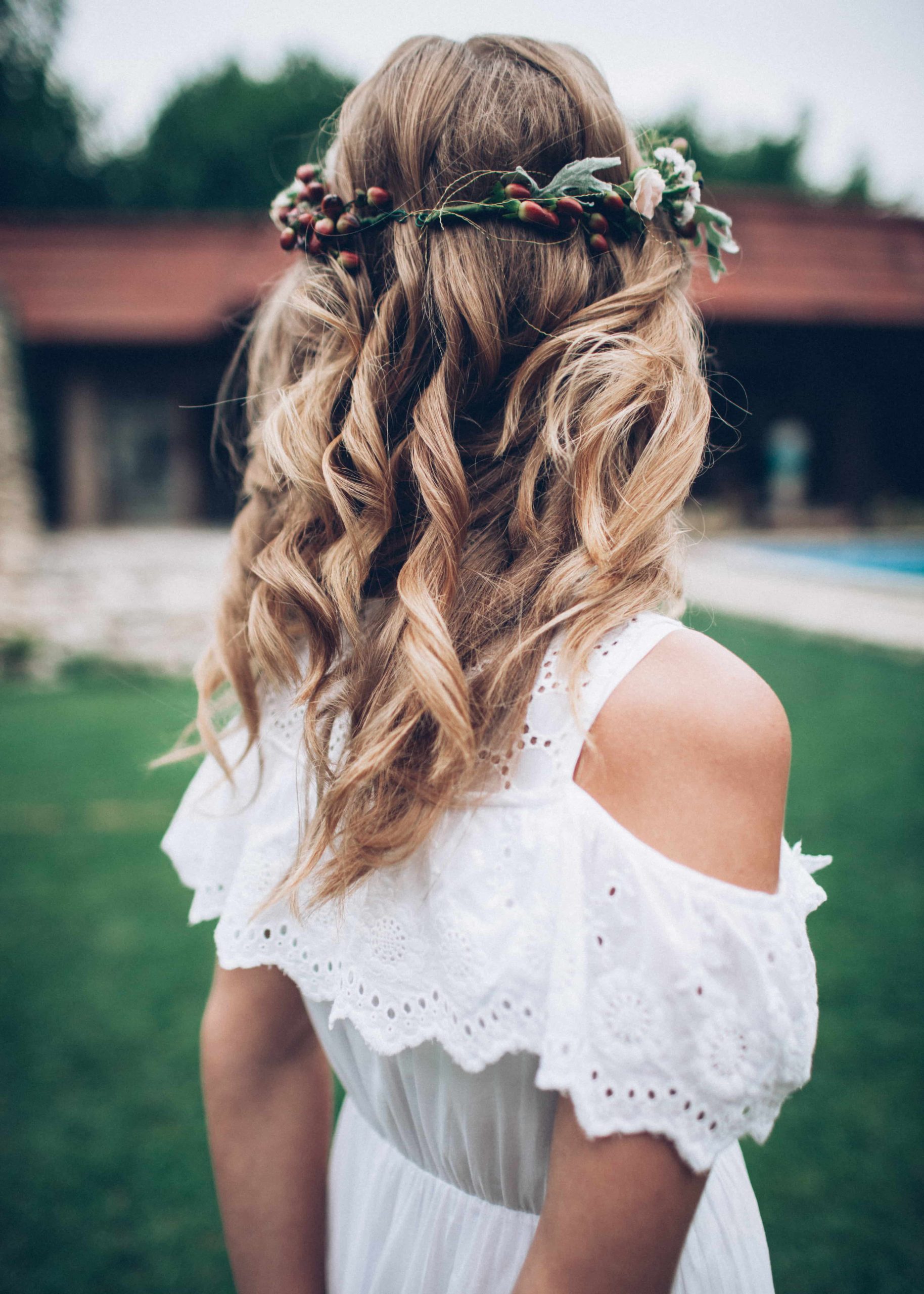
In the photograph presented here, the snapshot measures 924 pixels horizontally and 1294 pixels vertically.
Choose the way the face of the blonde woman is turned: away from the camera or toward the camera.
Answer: away from the camera

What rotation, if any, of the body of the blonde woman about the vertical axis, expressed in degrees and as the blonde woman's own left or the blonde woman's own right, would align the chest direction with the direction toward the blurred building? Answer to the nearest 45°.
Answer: approximately 45° to the blonde woman's own left

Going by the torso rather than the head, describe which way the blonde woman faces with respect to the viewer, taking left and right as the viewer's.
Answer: facing away from the viewer and to the right of the viewer
